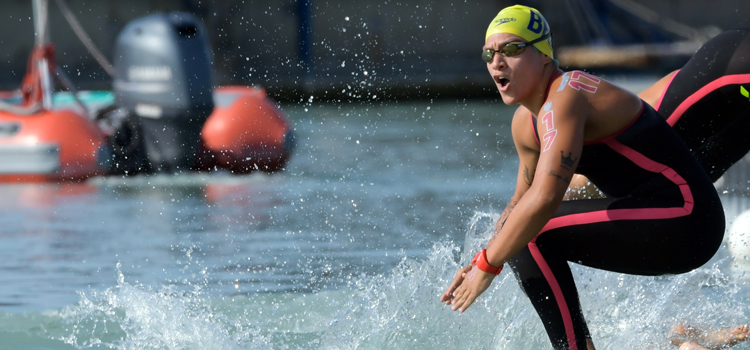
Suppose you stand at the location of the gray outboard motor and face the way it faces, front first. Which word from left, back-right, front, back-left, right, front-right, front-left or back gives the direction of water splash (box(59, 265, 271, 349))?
back-left

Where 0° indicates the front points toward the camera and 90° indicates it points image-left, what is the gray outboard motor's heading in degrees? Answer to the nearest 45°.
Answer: approximately 135°
